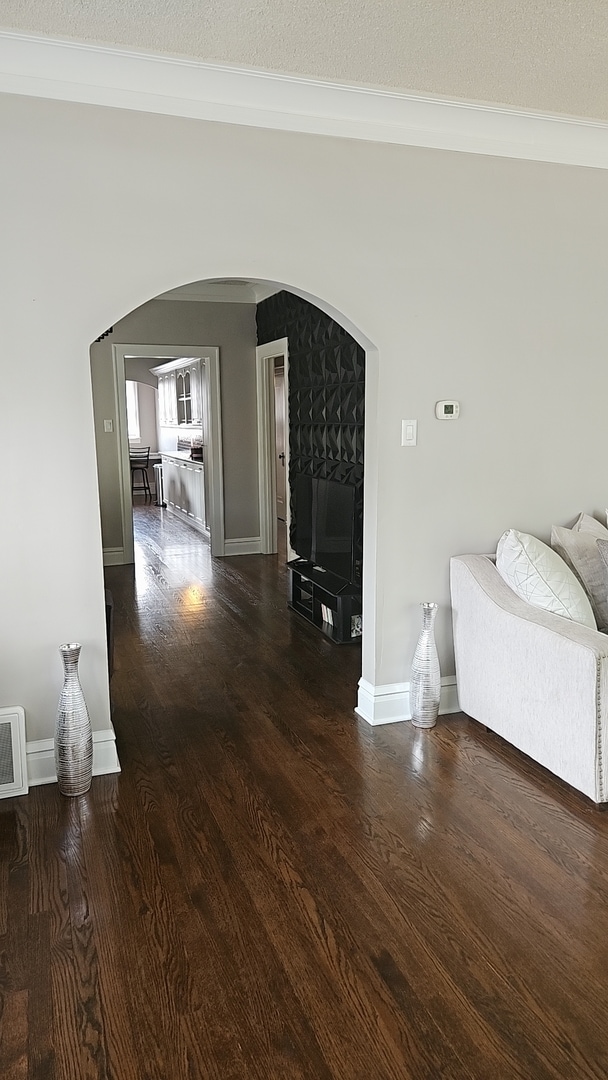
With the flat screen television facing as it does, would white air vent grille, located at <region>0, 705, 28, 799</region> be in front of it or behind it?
in front

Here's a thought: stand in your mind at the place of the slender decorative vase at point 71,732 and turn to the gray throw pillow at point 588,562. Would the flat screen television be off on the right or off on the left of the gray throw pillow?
left

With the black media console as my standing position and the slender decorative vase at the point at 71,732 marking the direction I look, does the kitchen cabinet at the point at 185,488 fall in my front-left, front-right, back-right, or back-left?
back-right

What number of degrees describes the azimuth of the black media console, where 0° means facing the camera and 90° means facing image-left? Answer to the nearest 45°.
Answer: approximately 45°

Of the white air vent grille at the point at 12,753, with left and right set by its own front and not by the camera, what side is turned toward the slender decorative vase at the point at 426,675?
left

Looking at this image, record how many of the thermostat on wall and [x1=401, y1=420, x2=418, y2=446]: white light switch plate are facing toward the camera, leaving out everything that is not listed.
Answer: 2

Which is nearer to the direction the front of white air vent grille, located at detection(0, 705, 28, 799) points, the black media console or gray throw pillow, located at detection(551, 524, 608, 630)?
the gray throw pillow

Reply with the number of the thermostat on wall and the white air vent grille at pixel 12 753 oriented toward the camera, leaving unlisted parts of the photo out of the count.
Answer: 2

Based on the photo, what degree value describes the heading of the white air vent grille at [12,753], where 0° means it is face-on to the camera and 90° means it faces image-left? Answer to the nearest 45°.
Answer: approximately 0°

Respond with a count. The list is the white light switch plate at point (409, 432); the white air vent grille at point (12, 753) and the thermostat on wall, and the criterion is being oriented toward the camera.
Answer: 3

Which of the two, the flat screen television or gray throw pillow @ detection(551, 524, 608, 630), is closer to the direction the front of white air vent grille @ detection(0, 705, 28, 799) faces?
the gray throw pillow

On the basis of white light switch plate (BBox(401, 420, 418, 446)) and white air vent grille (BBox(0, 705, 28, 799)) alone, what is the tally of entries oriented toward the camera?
2

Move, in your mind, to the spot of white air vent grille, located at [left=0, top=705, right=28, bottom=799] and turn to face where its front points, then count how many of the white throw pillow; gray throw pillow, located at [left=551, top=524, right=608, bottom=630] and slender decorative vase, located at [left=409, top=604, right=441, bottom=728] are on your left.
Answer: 3
